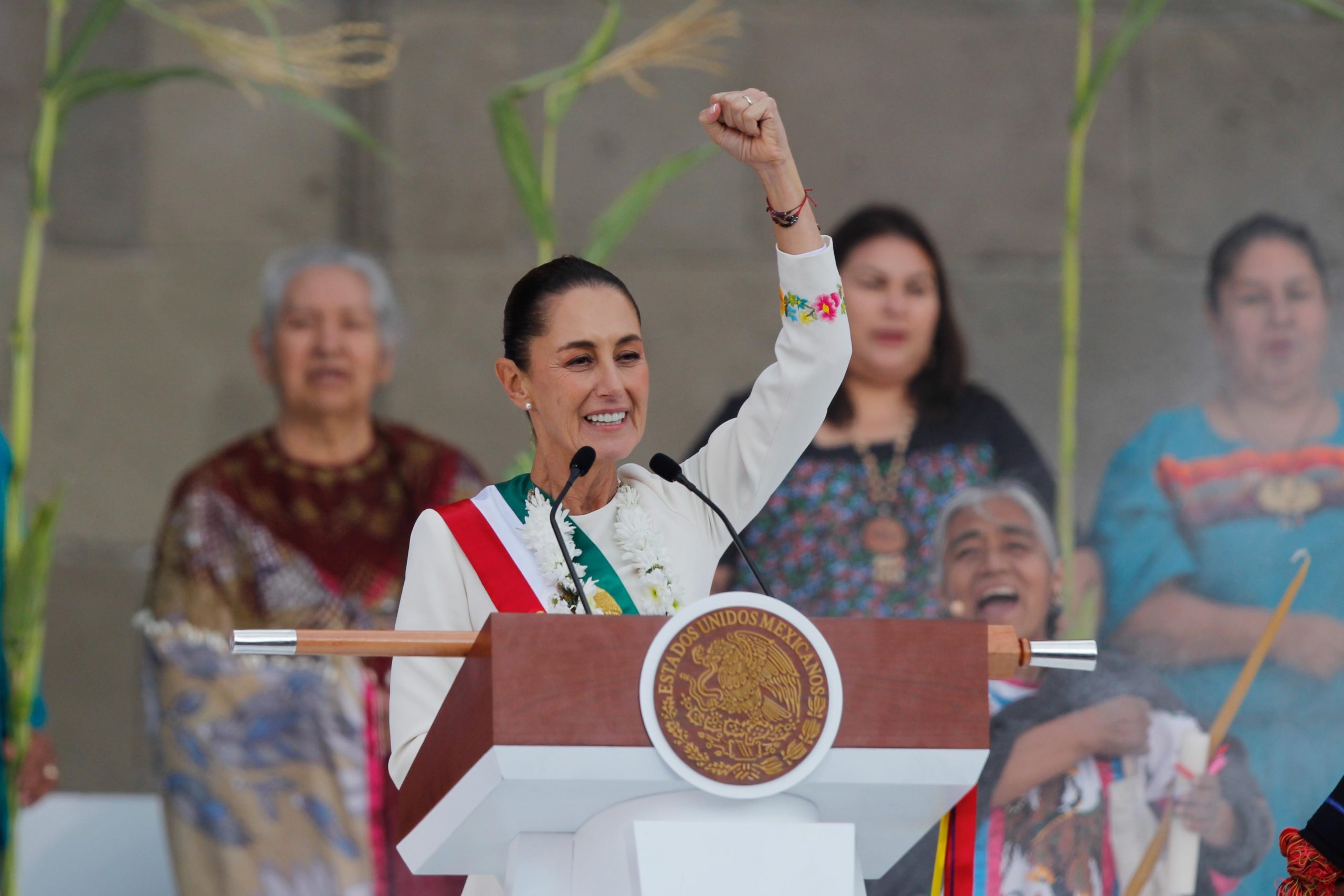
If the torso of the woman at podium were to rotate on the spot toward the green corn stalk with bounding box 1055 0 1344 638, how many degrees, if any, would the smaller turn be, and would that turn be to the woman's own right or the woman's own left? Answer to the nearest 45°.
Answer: approximately 90° to the woman's own left

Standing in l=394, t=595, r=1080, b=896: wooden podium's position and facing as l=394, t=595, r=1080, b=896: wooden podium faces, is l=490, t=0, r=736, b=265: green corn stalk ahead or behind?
behind

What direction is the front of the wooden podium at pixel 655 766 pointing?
toward the camera

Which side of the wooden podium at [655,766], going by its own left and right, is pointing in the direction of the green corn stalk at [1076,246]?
back

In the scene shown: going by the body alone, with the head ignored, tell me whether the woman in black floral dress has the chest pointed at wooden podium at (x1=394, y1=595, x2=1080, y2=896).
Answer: yes

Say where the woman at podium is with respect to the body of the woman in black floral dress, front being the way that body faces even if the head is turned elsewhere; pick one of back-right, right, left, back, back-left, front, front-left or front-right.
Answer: front

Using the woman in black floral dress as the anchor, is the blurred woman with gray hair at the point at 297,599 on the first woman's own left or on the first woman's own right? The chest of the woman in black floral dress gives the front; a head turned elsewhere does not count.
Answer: on the first woman's own right

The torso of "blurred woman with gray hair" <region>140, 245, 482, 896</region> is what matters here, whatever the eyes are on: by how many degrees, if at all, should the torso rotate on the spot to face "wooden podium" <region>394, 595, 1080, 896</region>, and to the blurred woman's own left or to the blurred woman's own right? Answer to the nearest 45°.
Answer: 0° — they already face it

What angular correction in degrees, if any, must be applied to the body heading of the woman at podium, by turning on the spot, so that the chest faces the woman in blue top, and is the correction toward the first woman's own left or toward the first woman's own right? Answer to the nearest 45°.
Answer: approximately 90° to the first woman's own left

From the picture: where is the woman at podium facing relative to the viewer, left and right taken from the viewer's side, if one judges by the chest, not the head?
facing the viewer and to the right of the viewer

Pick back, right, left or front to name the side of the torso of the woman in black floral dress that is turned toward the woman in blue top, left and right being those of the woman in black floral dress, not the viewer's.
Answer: left

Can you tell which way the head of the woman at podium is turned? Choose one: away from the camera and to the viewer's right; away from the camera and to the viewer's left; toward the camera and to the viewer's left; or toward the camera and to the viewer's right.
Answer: toward the camera and to the viewer's right

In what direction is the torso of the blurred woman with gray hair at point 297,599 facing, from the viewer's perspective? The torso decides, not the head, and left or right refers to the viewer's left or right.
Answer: facing the viewer

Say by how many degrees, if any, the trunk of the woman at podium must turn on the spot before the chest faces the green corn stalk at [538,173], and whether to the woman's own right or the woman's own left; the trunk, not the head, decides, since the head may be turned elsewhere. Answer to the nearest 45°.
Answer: approximately 135° to the woman's own left
